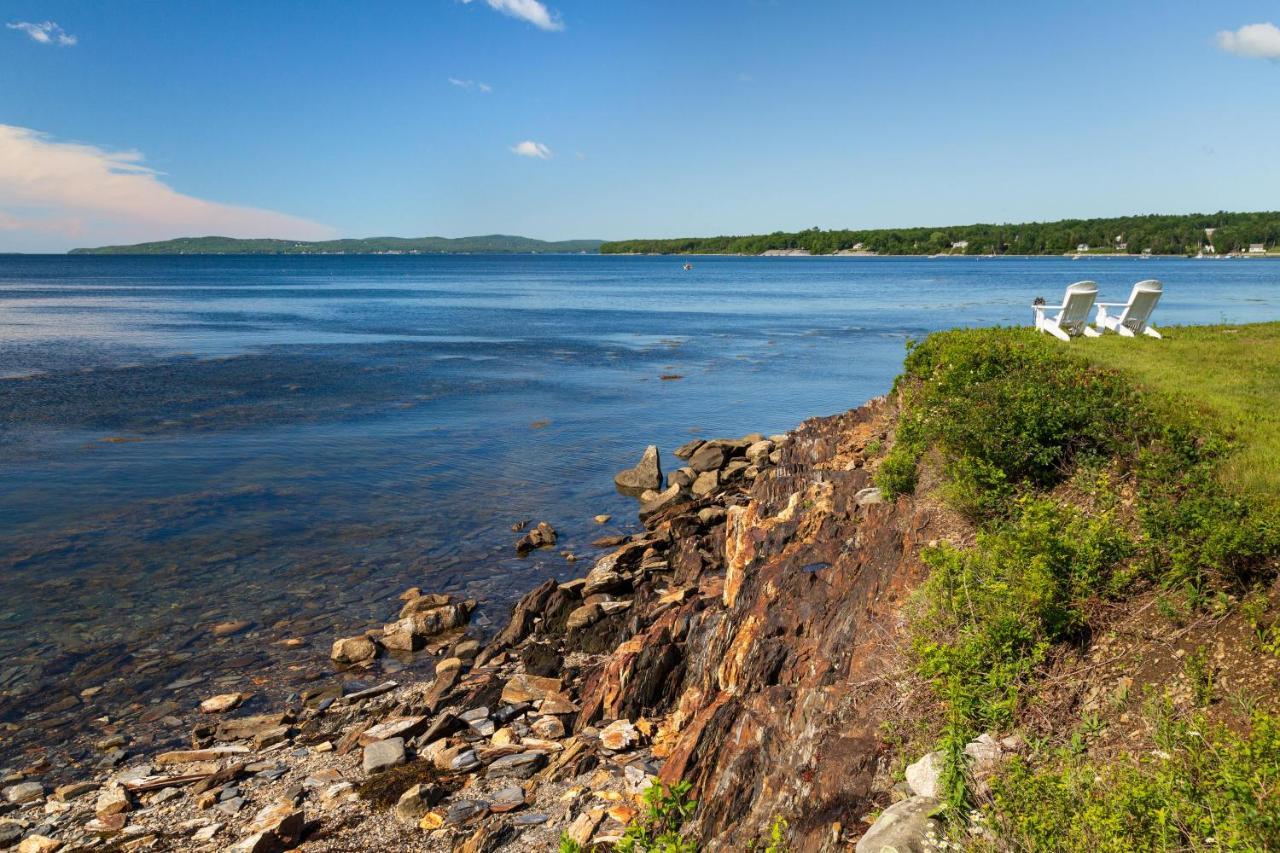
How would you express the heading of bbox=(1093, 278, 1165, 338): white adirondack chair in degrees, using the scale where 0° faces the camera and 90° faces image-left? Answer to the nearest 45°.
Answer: approximately 135°

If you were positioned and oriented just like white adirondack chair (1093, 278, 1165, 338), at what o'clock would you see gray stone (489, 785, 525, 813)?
The gray stone is roughly at 8 o'clock from the white adirondack chair.

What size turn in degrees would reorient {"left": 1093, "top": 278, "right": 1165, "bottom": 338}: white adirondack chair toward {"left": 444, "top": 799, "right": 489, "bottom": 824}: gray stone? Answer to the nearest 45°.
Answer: approximately 135° to its left

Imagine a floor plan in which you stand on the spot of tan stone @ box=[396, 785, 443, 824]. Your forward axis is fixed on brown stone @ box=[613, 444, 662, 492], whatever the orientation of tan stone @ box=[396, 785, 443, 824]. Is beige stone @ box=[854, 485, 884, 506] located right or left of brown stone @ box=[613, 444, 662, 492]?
right

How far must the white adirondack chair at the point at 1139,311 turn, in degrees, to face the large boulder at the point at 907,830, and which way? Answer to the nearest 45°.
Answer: approximately 135° to its left

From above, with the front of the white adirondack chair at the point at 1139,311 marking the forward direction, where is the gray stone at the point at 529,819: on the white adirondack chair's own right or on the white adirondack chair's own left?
on the white adirondack chair's own left

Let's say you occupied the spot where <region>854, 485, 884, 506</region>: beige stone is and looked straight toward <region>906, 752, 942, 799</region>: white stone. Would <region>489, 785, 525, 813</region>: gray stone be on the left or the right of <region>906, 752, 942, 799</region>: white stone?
right

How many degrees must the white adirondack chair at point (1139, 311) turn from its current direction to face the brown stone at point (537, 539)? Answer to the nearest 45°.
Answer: approximately 90° to its left

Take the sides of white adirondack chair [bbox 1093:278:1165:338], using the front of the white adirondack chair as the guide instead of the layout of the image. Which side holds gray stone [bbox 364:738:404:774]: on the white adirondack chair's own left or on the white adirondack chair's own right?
on the white adirondack chair's own left

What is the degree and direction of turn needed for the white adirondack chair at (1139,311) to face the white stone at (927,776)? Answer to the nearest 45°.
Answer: approximately 135° to its left

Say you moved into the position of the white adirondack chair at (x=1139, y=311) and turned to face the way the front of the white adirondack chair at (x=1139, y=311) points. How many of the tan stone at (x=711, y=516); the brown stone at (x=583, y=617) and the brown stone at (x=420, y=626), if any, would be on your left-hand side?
3

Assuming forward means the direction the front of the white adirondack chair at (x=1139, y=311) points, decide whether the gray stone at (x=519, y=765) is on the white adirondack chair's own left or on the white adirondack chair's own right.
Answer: on the white adirondack chair's own left

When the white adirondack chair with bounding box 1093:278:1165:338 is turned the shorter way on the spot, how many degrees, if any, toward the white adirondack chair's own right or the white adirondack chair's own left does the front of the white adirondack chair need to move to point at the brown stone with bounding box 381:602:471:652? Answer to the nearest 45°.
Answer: approximately 90° to the white adirondack chair's own left

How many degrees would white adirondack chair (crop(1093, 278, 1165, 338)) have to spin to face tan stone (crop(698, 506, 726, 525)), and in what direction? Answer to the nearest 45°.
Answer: approximately 90° to its left

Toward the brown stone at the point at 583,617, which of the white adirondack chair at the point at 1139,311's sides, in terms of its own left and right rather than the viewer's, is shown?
left
